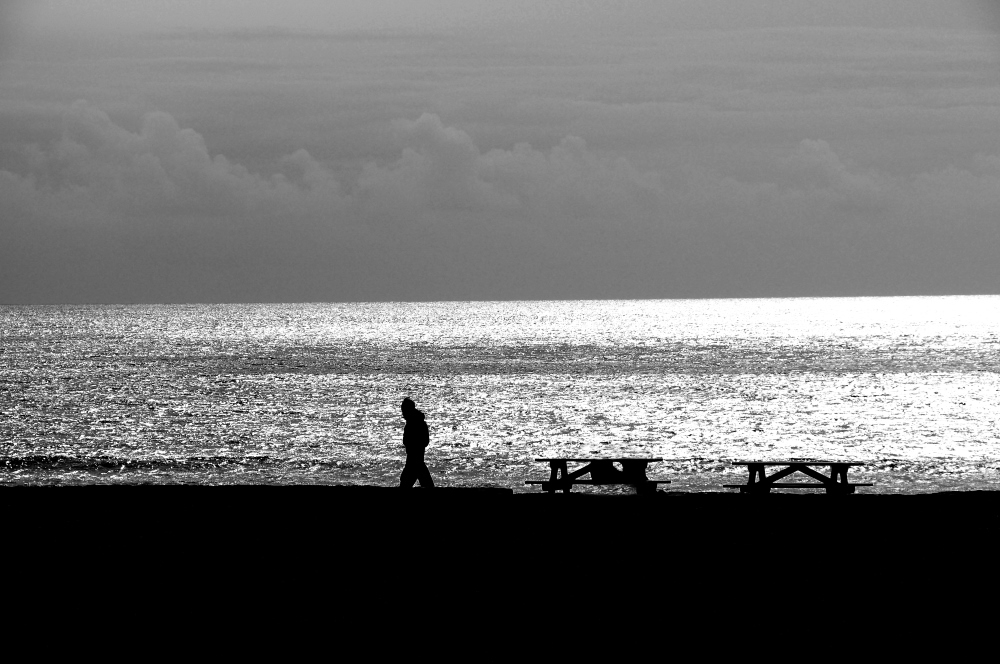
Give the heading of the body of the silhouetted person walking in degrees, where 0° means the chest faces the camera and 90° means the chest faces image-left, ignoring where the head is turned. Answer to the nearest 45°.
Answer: approximately 90°

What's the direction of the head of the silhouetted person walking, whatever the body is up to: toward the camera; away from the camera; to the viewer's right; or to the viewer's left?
to the viewer's left

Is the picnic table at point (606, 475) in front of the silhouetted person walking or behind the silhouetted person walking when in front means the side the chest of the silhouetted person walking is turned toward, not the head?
behind
